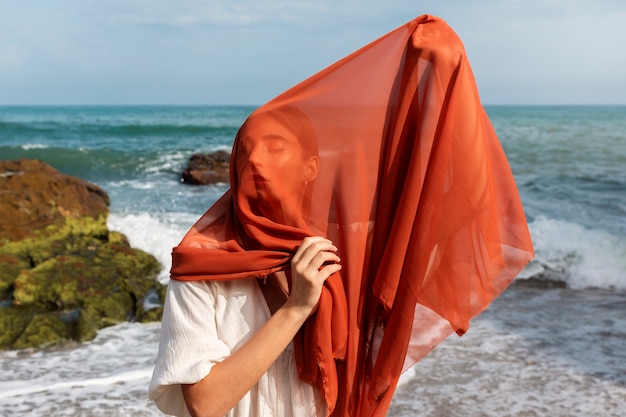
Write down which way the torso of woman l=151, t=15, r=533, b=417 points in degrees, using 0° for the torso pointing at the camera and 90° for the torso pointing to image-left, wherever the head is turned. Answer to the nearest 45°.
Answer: approximately 0°

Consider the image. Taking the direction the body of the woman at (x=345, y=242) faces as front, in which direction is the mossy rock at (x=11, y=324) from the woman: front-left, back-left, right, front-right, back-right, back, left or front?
back-right

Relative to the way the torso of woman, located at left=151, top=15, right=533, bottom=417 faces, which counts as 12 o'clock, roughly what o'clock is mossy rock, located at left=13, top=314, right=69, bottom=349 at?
The mossy rock is roughly at 5 o'clock from the woman.

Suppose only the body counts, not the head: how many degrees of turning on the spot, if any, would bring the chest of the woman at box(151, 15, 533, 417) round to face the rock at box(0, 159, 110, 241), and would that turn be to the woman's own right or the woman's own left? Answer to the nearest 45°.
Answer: approximately 135° to the woman's own right

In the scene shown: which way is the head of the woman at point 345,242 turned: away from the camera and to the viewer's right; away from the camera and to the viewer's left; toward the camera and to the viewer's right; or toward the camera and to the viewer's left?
toward the camera and to the viewer's left

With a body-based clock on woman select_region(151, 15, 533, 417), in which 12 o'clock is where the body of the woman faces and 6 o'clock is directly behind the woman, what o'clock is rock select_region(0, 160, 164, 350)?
The rock is roughly at 5 o'clock from the woman.

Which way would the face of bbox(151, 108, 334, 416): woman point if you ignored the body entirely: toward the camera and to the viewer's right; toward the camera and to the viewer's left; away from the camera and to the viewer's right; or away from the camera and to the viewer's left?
toward the camera and to the viewer's left

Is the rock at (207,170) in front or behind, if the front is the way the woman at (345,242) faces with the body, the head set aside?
behind
